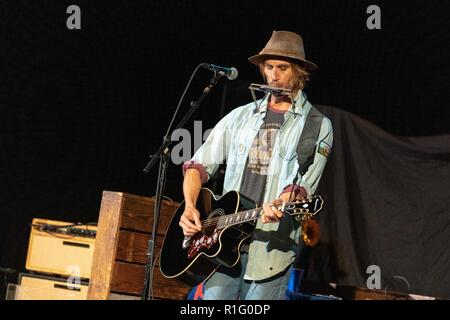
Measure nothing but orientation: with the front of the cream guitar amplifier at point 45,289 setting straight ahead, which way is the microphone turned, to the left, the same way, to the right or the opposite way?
to the left

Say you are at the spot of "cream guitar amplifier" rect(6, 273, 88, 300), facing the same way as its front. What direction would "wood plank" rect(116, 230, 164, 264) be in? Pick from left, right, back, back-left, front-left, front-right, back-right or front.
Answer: front-left

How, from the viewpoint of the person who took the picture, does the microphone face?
facing to the right of the viewer

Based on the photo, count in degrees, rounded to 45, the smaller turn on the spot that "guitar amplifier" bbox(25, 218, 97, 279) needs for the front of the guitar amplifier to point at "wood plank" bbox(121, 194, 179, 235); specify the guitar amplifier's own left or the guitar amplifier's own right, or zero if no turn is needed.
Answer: approximately 45° to the guitar amplifier's own left

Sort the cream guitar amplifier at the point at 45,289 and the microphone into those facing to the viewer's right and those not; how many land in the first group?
1

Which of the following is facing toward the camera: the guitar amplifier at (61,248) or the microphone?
the guitar amplifier

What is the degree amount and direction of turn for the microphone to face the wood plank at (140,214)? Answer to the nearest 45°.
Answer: approximately 135° to its left

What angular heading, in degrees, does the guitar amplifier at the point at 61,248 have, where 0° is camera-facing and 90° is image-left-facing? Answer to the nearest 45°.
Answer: approximately 0°

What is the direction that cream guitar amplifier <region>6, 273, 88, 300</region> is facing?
toward the camera

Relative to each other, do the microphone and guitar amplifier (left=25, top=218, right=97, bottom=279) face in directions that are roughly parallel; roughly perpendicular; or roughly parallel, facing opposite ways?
roughly perpendicular

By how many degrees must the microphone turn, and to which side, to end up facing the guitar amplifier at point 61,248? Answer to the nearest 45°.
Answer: approximately 135° to its left
